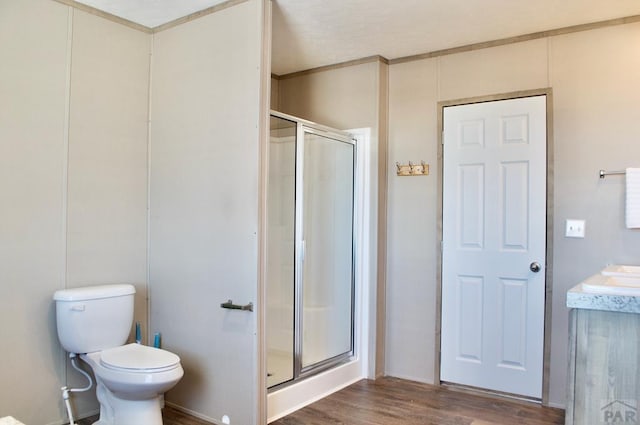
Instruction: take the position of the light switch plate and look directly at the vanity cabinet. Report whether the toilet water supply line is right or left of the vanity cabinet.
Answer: right

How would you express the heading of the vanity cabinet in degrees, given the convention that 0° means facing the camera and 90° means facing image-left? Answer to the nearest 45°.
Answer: approximately 90°

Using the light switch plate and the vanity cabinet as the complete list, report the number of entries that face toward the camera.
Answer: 1

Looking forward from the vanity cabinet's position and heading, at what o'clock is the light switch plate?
The light switch plate is roughly at 3 o'clock from the vanity cabinet.

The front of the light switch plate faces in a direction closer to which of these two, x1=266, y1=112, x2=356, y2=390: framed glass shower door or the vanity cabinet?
the vanity cabinet

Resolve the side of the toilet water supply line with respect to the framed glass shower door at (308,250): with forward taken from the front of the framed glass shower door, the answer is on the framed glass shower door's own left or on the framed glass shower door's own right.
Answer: on the framed glass shower door's own right

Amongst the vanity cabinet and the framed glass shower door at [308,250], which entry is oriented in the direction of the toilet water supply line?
the vanity cabinet

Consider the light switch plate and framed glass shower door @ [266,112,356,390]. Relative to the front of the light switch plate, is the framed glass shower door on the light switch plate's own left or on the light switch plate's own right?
on the light switch plate's own right

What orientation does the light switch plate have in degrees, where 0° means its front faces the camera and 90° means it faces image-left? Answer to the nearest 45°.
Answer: approximately 0°
